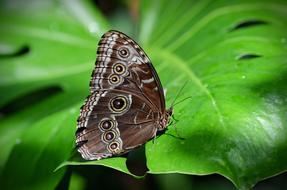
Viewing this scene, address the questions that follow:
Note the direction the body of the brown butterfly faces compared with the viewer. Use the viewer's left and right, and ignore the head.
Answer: facing to the right of the viewer

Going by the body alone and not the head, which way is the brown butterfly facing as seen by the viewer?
to the viewer's right
